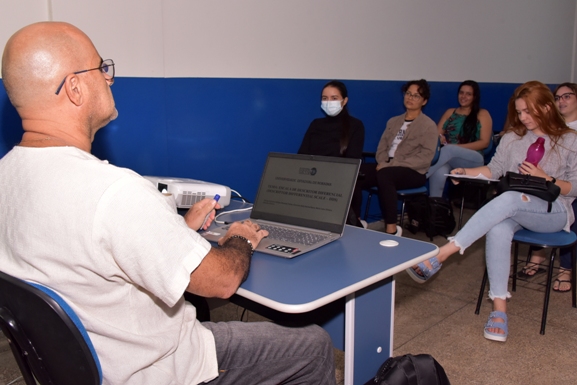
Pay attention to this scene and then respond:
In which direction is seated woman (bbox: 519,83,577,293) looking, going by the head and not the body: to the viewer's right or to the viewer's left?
to the viewer's left

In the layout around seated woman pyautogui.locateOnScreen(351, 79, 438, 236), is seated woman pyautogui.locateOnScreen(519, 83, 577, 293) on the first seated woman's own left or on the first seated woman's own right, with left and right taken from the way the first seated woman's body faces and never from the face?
on the first seated woman's own left

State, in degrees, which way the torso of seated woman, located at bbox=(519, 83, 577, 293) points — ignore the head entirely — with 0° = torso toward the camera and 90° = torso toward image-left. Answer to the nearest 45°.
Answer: approximately 45°

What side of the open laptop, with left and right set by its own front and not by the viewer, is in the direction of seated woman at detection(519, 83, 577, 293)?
back

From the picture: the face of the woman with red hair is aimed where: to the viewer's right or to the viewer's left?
to the viewer's left

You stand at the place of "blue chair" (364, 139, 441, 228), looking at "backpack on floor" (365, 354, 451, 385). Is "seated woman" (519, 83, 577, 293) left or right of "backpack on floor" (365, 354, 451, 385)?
left

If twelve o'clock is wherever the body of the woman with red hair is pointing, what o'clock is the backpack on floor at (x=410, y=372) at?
The backpack on floor is roughly at 11 o'clock from the woman with red hair.

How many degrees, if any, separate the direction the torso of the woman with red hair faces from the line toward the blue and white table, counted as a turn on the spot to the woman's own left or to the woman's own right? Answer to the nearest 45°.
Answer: approximately 45° to the woman's own left

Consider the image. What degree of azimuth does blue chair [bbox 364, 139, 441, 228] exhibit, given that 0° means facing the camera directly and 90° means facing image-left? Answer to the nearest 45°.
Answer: approximately 45°

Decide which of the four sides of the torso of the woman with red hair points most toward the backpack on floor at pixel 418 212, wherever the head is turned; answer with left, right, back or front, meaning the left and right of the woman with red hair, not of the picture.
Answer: right

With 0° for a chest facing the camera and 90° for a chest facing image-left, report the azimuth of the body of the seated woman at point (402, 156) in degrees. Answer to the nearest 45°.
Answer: approximately 45°

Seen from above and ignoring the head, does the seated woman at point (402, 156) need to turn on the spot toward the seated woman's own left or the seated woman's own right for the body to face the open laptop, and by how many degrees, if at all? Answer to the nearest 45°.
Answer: approximately 45° to the seated woman's own left
